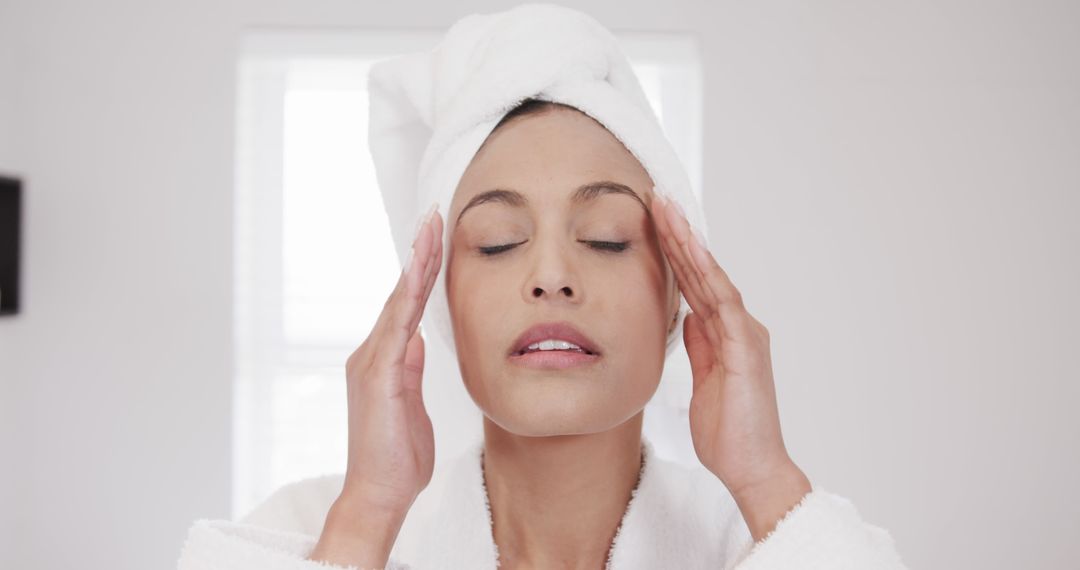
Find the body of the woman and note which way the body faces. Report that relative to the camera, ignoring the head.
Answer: toward the camera

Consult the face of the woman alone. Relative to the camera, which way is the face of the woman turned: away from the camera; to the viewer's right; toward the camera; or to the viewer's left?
toward the camera

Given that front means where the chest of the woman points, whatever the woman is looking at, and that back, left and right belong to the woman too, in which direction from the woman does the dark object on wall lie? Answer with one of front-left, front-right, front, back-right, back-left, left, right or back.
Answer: back-right
